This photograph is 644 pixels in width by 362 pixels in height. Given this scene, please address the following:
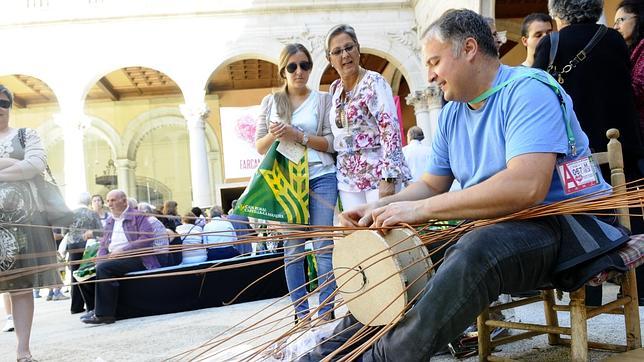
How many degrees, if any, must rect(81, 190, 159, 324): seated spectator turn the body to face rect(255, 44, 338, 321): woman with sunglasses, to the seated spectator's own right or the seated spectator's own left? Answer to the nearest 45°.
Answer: approximately 45° to the seated spectator's own left

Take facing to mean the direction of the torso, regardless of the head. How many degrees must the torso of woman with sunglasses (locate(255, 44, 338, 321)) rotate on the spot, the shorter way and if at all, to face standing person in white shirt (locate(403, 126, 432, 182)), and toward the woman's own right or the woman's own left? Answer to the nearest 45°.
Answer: approximately 135° to the woman's own left

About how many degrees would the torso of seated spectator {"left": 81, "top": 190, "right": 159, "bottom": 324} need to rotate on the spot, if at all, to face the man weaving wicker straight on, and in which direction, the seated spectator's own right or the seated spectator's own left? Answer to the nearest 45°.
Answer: approximately 45° to the seated spectator's own left

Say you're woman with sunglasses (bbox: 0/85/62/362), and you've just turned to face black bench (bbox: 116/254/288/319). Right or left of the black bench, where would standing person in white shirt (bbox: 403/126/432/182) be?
right

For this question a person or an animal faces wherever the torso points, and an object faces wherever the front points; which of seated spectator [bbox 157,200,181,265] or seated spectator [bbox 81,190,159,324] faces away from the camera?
seated spectator [bbox 157,200,181,265]

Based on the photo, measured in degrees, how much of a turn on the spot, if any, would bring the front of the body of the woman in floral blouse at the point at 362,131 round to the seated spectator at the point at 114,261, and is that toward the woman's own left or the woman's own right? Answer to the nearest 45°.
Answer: approximately 90° to the woman's own right

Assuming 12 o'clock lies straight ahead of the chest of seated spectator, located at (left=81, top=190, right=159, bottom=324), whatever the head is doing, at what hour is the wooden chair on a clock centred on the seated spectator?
The wooden chair is roughly at 10 o'clock from the seated spectator.

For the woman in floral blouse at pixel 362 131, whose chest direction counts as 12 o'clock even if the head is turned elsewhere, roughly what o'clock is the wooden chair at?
The wooden chair is roughly at 9 o'clock from the woman in floral blouse.
